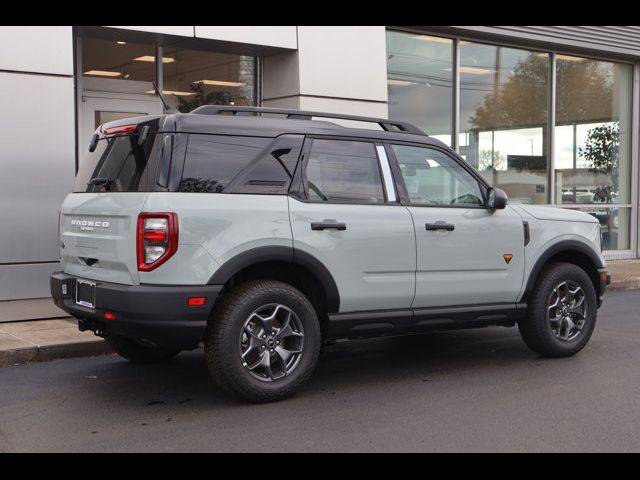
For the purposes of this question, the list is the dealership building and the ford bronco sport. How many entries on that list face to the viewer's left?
0

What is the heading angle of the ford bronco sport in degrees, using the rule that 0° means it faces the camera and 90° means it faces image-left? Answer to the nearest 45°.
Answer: approximately 225°

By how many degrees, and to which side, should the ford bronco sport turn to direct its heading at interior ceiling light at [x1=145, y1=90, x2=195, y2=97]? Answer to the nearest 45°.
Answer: approximately 45° to its left

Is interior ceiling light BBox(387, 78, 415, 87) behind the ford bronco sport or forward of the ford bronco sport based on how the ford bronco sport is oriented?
forward

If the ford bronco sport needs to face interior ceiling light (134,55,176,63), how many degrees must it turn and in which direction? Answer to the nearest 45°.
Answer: approximately 45° to its left

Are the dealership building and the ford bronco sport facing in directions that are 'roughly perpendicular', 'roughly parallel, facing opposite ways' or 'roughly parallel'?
roughly perpendicular

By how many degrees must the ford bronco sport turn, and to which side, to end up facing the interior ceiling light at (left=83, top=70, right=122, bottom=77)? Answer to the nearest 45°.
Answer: approximately 90° to its left

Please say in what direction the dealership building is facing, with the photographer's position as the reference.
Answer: facing the viewer and to the right of the viewer
